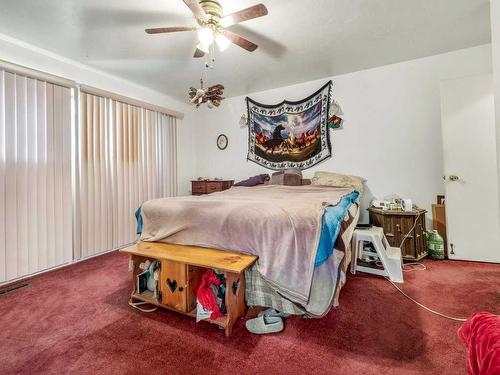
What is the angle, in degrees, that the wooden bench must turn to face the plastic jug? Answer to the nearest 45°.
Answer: approximately 135° to its left

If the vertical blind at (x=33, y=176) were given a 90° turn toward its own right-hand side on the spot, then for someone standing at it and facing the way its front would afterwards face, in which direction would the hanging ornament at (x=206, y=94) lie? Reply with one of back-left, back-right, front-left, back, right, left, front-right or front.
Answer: left

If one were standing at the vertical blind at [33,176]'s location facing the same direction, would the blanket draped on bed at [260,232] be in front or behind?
in front

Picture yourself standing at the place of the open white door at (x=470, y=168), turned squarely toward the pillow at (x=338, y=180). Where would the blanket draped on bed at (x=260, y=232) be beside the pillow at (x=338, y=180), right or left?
left

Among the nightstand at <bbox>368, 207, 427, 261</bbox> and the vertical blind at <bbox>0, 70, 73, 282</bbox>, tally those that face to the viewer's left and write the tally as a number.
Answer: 0

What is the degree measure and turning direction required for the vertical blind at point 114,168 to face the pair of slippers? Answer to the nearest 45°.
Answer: approximately 45° to its right

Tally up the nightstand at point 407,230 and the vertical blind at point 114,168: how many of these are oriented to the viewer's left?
0

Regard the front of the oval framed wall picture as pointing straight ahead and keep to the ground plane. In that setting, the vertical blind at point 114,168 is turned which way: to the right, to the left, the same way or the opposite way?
to the left

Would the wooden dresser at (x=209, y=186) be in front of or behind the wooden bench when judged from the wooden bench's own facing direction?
behind

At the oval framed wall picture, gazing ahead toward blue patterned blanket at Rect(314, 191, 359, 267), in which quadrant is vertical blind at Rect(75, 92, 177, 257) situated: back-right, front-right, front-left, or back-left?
front-right

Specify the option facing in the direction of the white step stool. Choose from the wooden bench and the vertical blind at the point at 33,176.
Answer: the vertical blind

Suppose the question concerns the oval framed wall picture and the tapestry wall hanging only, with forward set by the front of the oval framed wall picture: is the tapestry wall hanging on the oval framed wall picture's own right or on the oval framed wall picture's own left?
on the oval framed wall picture's own left

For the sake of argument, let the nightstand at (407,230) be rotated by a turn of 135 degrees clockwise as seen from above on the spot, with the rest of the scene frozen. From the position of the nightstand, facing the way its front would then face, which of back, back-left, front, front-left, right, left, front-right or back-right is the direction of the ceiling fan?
left

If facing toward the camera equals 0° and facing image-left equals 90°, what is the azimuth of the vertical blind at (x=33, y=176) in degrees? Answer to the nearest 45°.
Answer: approximately 315°

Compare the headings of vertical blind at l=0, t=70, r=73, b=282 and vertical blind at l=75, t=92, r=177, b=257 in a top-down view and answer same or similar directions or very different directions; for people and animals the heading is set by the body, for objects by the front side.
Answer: same or similar directions

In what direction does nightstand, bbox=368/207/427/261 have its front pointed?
toward the camera

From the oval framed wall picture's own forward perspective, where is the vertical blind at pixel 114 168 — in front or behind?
in front

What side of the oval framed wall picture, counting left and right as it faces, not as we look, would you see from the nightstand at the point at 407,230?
left
